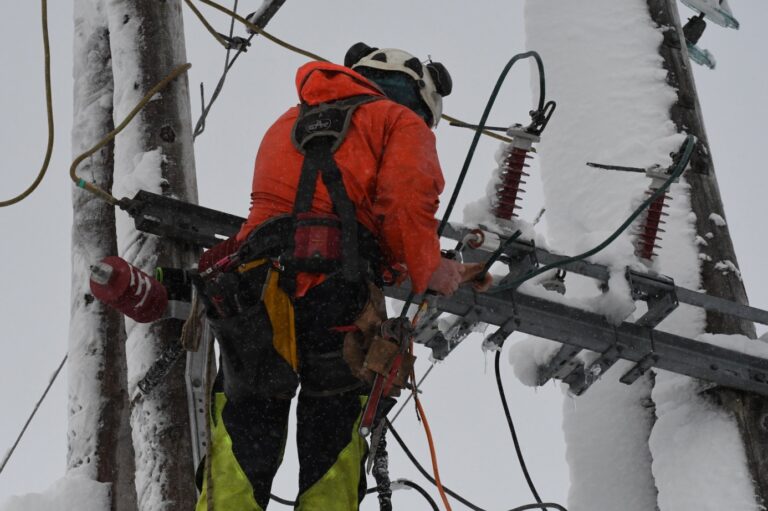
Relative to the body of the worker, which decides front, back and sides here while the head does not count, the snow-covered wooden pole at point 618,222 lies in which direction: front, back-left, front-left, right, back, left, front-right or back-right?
front

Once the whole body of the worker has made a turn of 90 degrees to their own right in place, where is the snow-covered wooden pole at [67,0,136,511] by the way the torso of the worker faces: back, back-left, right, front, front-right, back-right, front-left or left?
back

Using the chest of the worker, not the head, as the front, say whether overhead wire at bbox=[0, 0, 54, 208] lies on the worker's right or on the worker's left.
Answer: on the worker's left

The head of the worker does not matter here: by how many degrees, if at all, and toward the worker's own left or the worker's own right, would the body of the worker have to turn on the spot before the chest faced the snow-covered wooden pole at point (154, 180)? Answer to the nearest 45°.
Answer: approximately 90° to the worker's own left

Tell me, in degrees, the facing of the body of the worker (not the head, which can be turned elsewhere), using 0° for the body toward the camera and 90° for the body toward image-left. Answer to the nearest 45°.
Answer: approximately 225°

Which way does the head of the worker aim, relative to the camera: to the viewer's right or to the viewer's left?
to the viewer's right
